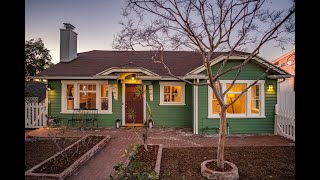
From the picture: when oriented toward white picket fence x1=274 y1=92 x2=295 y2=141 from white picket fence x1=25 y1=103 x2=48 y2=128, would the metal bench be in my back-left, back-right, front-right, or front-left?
front-left

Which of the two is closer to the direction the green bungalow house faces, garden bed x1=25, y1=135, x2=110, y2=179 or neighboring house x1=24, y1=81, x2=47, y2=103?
the garden bed

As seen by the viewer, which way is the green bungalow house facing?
toward the camera

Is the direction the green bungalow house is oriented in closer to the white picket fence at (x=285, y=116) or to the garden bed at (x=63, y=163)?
the garden bed

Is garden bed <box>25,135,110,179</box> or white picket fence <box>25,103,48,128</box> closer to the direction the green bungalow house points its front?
the garden bed

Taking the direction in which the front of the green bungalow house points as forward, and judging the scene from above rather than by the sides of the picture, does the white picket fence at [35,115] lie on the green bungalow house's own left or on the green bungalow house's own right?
on the green bungalow house's own right

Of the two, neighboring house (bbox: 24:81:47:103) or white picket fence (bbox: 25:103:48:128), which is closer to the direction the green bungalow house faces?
the white picket fence

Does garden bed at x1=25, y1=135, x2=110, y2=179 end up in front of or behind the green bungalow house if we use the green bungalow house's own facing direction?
in front

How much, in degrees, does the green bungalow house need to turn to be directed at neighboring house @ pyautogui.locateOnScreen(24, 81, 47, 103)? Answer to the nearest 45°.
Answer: approximately 135° to its right
